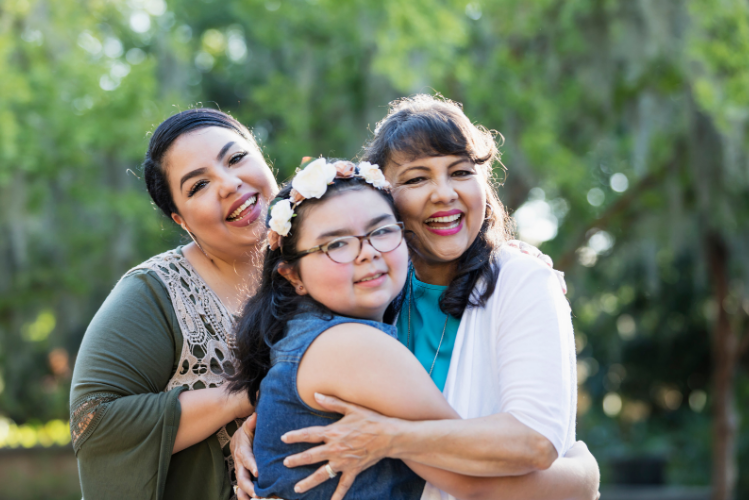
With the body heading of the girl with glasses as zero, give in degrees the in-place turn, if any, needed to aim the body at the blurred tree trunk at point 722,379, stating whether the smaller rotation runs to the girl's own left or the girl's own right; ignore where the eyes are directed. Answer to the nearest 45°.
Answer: approximately 45° to the girl's own left

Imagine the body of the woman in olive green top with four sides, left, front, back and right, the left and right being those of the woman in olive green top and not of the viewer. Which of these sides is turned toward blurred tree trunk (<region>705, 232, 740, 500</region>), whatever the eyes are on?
left

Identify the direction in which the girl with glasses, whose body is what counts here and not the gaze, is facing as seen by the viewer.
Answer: to the viewer's right

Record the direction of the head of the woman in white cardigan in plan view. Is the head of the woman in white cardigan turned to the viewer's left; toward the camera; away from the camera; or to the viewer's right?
toward the camera

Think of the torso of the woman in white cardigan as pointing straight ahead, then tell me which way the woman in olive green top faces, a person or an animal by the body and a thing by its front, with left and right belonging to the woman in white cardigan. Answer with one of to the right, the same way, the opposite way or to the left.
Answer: to the left

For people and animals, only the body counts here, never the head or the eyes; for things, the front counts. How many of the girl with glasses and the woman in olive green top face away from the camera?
0

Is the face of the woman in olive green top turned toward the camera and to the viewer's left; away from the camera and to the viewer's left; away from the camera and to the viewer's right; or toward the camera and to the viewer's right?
toward the camera and to the viewer's right

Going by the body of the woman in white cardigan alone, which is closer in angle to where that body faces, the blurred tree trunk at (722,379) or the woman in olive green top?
the woman in olive green top

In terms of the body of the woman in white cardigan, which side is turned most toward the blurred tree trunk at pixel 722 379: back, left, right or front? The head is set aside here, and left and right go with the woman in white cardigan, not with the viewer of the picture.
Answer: back

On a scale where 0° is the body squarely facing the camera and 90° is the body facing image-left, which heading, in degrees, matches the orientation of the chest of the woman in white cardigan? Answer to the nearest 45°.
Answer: approximately 45°
